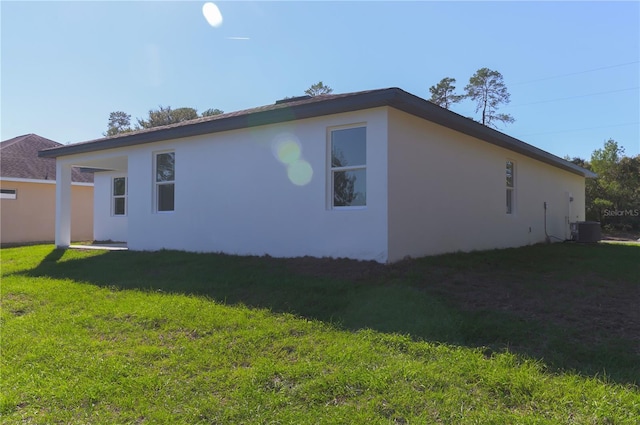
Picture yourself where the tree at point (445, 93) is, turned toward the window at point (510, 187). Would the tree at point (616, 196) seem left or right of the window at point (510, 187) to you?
left

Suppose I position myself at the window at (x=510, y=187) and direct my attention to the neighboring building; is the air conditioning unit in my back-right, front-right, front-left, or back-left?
back-right

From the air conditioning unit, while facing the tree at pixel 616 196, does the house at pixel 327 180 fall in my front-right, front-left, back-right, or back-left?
back-left

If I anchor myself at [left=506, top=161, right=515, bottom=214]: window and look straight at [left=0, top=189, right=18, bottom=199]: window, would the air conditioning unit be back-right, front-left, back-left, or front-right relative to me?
back-right
